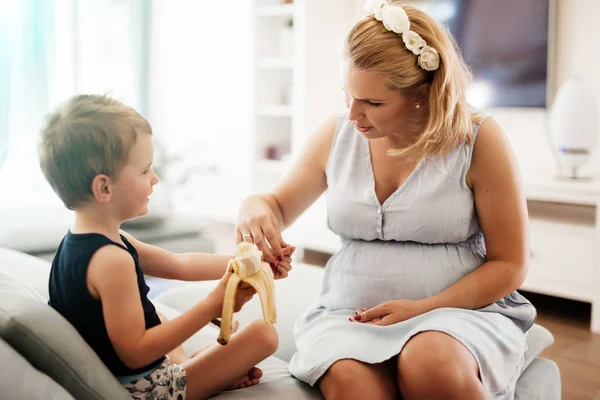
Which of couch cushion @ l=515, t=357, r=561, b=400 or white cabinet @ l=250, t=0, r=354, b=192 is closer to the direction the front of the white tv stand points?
the couch cushion

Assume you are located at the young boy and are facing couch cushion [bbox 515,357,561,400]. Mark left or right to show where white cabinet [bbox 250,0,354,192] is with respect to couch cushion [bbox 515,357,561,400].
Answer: left

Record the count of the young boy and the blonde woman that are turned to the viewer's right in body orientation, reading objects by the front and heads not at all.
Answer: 1

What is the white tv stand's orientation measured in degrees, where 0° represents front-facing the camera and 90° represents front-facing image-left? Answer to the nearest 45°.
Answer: approximately 45°

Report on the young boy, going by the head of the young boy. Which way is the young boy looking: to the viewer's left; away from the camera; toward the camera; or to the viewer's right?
to the viewer's right

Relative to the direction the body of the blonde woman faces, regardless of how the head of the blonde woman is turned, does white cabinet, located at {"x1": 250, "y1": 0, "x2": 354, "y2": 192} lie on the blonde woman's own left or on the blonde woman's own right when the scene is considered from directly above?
on the blonde woman's own right

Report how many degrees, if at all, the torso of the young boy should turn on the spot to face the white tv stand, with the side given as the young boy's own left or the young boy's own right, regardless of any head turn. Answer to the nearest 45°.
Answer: approximately 45° to the young boy's own left

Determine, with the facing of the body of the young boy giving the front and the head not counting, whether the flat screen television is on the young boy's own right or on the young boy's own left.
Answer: on the young boy's own left

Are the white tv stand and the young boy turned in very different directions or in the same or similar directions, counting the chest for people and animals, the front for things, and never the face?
very different directions

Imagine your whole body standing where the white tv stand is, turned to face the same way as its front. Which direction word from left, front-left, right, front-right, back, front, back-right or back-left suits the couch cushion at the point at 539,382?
front-left

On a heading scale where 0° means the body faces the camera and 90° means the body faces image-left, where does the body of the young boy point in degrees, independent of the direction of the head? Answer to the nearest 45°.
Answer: approximately 270°

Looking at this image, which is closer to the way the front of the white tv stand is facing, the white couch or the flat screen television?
the white couch

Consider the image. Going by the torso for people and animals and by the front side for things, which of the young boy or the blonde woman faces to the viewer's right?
the young boy
